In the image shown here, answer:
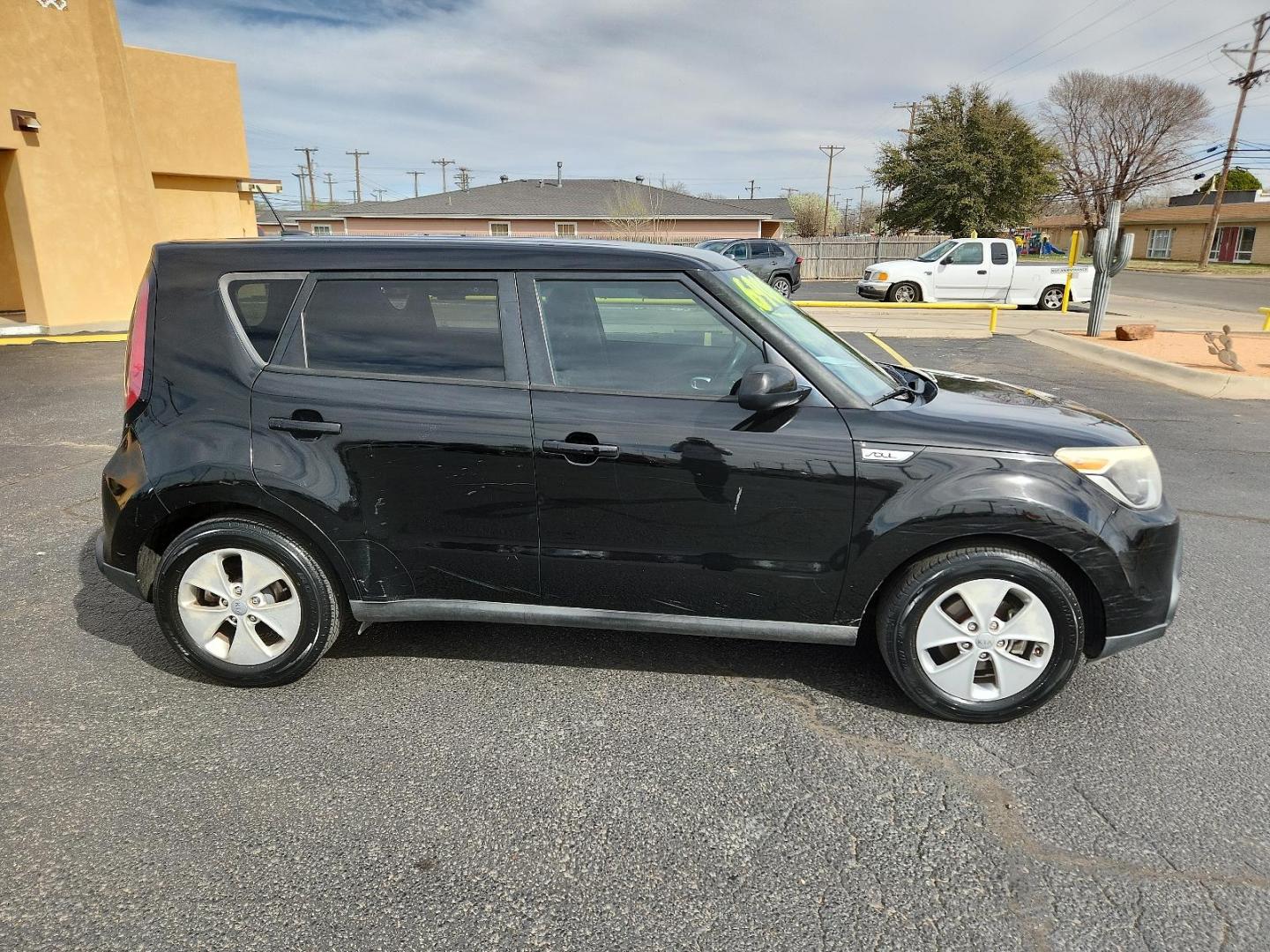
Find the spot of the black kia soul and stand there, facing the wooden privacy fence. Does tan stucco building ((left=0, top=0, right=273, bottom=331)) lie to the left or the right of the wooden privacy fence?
left

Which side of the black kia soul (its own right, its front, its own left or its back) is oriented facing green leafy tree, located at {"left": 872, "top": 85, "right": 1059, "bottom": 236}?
left

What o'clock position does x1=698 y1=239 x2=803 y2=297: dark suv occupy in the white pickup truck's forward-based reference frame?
The dark suv is roughly at 1 o'clock from the white pickup truck.

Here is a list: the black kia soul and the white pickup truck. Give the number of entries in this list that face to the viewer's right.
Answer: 1

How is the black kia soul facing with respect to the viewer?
to the viewer's right

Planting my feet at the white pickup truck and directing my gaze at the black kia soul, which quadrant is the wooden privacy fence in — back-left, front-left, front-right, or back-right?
back-right

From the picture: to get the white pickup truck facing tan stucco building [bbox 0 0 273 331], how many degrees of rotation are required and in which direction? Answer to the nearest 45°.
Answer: approximately 45° to its left

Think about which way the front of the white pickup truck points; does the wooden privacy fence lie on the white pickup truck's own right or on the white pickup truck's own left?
on the white pickup truck's own right

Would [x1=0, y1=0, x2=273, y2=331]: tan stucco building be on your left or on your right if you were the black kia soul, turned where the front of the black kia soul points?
on your left

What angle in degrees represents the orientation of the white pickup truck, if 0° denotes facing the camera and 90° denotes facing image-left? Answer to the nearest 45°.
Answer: approximately 90°

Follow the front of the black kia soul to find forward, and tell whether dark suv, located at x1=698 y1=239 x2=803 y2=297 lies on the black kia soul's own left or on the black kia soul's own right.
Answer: on the black kia soul's own left

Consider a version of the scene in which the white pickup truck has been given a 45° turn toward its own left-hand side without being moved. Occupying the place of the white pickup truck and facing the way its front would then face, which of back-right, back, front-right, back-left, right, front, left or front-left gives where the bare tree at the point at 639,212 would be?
right

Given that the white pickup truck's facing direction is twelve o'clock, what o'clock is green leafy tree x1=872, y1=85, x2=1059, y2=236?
The green leafy tree is roughly at 3 o'clock from the white pickup truck.

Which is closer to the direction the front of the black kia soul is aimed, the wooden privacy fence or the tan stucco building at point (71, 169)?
the wooden privacy fence

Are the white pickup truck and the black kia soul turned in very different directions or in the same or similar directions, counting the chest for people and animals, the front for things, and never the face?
very different directions
